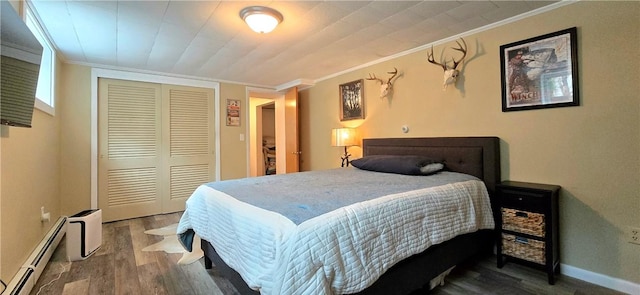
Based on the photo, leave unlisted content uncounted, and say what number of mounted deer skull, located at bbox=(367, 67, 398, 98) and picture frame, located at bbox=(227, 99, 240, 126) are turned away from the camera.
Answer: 0

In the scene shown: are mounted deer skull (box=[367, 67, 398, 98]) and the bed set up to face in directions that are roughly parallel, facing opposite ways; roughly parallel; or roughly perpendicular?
roughly parallel

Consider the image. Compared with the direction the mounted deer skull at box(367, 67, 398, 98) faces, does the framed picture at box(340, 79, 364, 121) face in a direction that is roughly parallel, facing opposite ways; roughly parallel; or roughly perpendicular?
roughly parallel

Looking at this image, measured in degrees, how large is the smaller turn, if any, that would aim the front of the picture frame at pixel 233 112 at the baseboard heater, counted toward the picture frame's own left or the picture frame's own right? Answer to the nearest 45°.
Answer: approximately 45° to the picture frame's own right

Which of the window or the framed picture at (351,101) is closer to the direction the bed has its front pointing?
the window

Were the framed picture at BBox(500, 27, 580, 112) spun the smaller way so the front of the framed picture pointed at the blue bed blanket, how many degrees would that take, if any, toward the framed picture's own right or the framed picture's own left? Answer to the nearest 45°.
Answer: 0° — it already faces it

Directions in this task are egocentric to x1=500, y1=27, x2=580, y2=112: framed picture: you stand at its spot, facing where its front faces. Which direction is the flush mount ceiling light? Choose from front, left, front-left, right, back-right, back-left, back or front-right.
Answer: front

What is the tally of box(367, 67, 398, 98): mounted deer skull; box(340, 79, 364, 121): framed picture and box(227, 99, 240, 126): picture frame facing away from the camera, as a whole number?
0

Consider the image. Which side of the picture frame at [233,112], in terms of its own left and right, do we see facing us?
front

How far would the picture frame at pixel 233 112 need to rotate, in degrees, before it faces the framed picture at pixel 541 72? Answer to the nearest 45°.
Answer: approximately 45° to its left

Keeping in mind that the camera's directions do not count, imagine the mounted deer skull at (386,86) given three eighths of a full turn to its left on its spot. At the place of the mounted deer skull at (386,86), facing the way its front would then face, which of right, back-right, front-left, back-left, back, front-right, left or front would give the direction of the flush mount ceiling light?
back-right

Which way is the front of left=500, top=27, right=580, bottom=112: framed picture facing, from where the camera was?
facing the viewer and to the left of the viewer

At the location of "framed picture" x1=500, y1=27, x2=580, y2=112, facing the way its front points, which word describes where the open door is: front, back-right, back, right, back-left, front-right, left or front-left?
front-right
